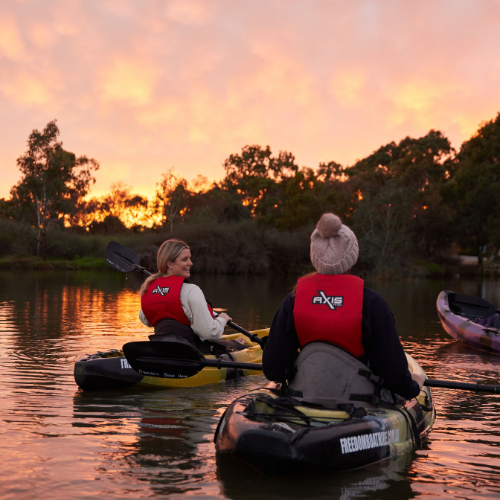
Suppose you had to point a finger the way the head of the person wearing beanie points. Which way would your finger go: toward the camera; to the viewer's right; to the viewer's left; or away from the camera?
away from the camera

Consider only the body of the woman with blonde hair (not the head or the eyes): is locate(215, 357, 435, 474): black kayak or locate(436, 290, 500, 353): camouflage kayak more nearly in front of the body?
the camouflage kayak

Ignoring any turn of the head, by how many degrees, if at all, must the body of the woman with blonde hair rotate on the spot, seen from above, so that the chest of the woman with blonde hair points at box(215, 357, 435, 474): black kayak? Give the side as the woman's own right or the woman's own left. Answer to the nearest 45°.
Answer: approximately 135° to the woman's own right

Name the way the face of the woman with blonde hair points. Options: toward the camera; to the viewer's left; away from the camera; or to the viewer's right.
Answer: to the viewer's right

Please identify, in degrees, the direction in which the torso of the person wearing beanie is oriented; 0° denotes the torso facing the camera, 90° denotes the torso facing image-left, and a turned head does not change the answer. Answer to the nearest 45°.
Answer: approximately 180°

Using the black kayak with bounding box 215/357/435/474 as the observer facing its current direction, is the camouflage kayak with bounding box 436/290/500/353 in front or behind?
in front

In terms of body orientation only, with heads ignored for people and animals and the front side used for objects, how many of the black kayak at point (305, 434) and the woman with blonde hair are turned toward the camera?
0

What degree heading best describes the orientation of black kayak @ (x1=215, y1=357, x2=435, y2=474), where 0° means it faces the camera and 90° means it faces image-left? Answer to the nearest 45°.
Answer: approximately 225°
